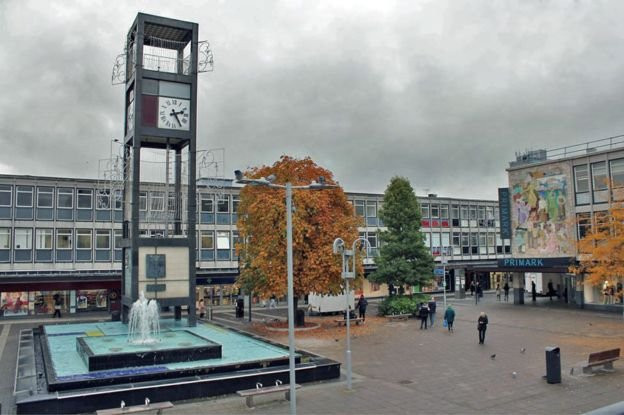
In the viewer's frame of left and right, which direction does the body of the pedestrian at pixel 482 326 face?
facing the viewer

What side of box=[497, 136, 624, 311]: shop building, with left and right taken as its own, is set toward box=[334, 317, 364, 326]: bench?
front

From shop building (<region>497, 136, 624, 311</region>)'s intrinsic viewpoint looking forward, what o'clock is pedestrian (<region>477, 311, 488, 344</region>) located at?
The pedestrian is roughly at 11 o'clock from the shop building.

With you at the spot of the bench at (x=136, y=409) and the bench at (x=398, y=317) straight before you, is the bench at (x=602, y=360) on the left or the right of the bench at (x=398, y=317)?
right

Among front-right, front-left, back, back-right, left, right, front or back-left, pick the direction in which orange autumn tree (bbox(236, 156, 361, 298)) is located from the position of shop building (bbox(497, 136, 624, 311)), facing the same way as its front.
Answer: front

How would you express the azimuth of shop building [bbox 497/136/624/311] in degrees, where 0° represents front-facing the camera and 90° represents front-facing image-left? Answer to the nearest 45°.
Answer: approximately 45°

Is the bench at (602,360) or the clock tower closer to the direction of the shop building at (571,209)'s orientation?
the clock tower

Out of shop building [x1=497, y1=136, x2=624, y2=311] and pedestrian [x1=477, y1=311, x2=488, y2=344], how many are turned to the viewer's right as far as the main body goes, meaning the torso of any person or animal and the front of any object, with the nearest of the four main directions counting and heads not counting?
0

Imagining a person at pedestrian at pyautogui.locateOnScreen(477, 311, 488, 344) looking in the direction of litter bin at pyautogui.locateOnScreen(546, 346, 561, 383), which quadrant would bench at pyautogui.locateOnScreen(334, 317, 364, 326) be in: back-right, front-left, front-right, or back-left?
back-right

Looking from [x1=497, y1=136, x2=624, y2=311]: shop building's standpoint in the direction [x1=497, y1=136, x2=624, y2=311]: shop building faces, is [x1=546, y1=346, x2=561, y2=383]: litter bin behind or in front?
in front

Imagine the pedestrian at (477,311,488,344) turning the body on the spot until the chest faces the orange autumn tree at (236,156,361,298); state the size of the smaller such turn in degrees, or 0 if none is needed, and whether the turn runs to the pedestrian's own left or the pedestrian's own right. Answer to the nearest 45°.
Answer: approximately 90° to the pedestrian's own right

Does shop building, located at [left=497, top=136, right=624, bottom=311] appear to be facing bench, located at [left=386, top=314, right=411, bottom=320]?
yes

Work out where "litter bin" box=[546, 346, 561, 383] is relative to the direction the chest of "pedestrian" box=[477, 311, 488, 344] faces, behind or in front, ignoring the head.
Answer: in front
